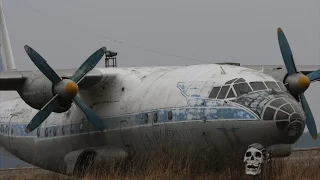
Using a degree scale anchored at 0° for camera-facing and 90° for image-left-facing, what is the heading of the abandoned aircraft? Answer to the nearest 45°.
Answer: approximately 315°
